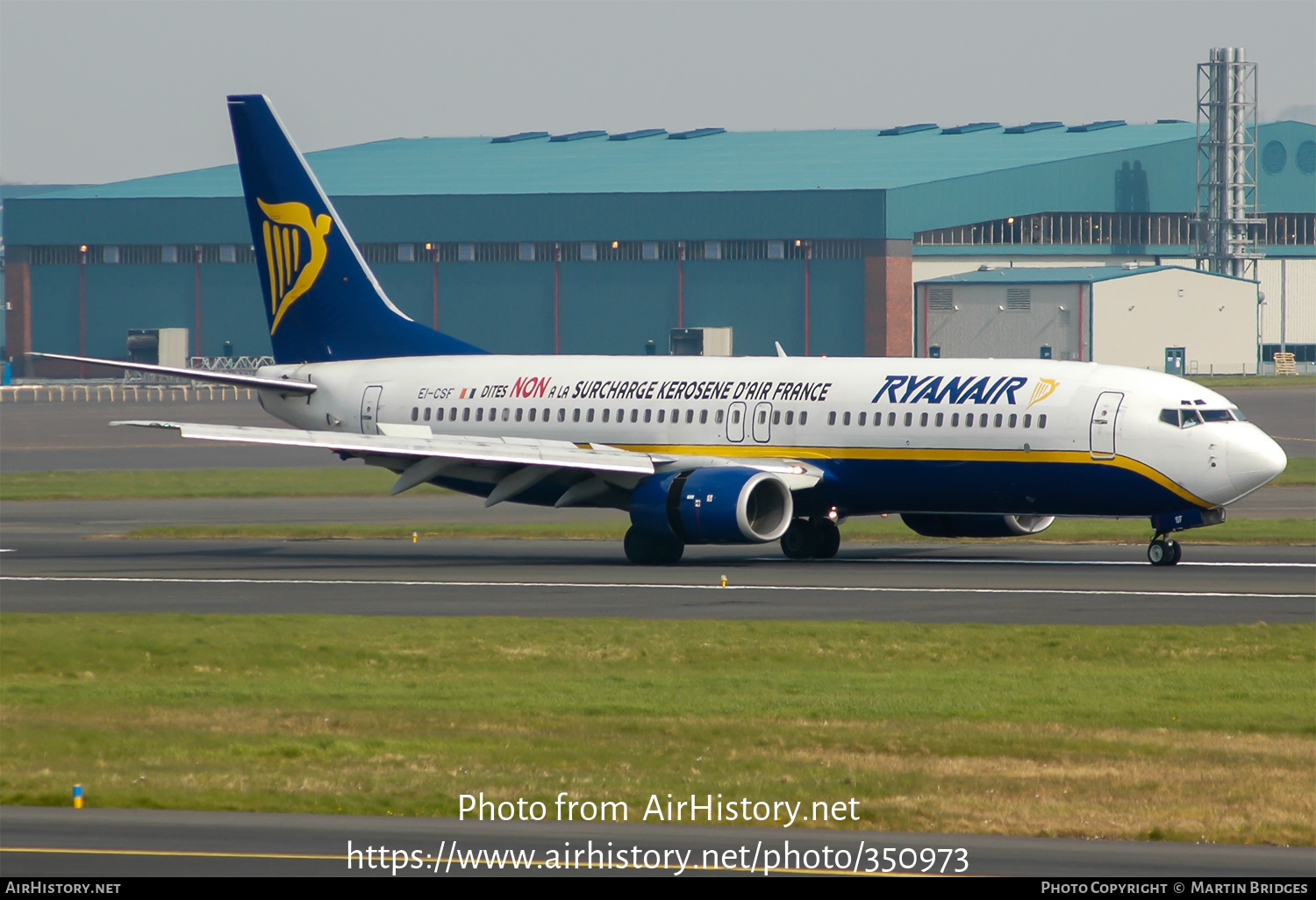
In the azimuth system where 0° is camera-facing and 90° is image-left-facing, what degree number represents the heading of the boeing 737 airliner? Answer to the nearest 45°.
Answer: approximately 315°
